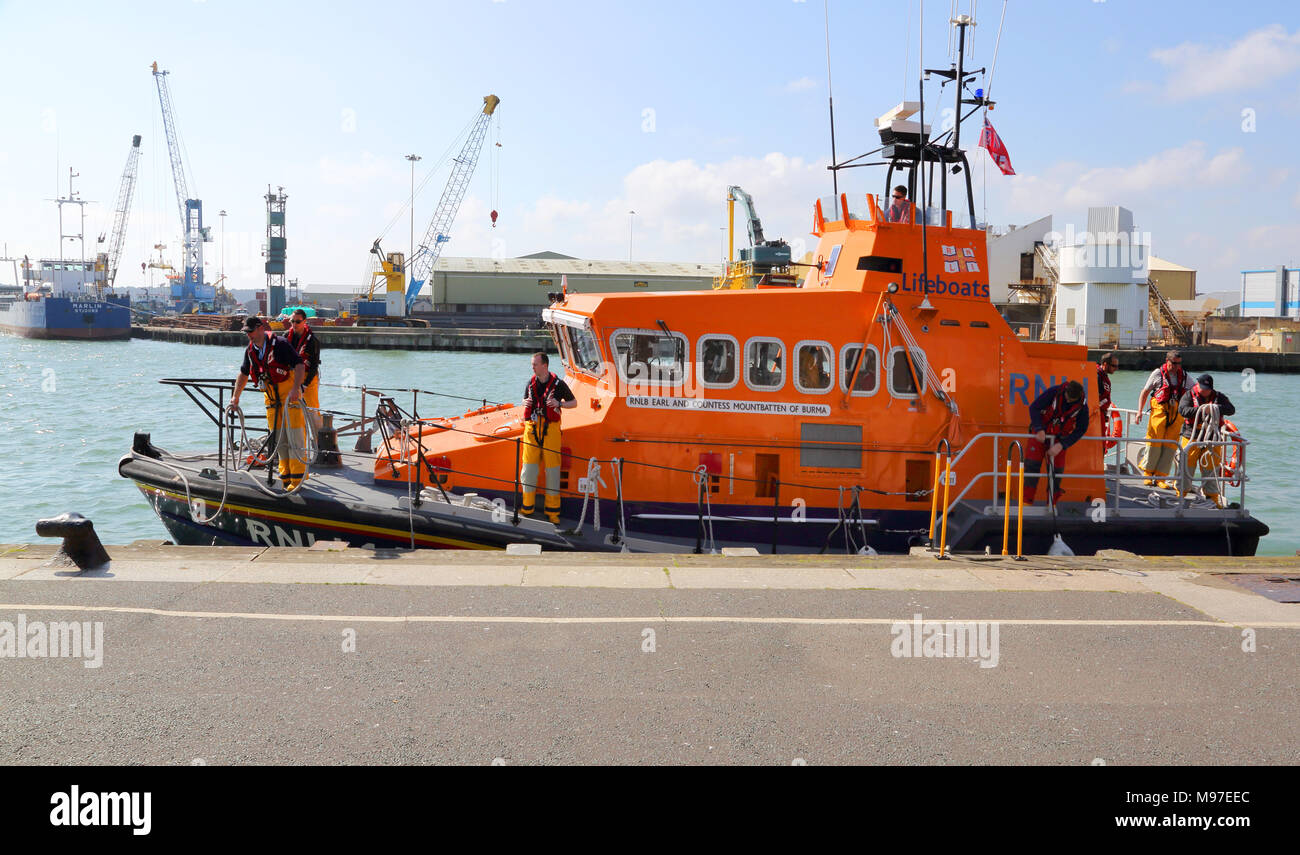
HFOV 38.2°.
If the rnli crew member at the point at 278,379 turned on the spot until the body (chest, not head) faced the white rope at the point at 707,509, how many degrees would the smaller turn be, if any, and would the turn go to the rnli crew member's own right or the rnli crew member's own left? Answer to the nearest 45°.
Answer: approximately 135° to the rnli crew member's own left

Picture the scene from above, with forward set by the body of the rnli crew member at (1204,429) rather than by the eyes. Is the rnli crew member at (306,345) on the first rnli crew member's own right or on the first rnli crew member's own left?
on the first rnli crew member's own right

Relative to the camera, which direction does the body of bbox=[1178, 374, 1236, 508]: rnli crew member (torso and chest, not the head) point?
toward the camera

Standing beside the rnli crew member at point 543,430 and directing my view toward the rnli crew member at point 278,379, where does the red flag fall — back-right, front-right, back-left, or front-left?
back-right

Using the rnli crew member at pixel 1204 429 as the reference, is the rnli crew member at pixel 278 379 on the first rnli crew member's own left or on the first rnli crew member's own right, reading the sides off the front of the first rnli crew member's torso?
on the first rnli crew member's own right

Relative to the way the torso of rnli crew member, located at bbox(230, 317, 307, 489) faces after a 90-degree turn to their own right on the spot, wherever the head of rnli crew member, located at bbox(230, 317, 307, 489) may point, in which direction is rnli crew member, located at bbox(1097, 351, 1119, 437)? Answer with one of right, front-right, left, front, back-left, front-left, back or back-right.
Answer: back-right

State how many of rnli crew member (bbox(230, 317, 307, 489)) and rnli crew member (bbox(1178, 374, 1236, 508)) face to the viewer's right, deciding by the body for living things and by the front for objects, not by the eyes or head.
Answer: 0
